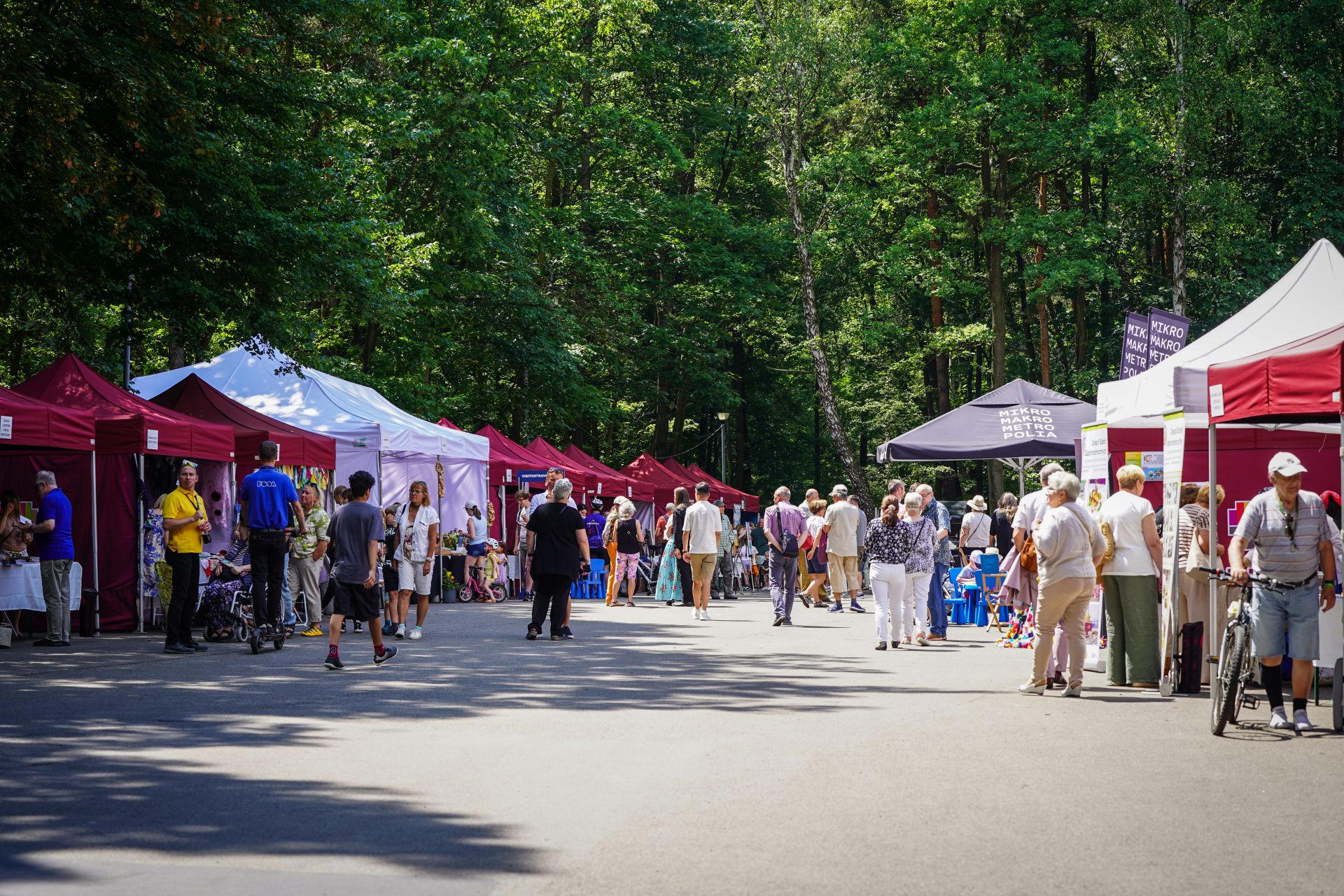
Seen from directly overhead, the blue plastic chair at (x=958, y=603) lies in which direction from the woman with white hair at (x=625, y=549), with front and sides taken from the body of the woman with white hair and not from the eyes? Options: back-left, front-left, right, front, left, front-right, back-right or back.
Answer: back-right

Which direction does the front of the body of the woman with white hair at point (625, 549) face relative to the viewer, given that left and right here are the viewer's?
facing away from the viewer

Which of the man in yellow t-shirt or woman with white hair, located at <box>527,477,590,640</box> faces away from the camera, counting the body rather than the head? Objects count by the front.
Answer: the woman with white hair

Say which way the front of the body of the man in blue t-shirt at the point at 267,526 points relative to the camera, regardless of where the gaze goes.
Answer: away from the camera

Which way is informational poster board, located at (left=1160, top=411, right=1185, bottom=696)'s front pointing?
to the viewer's left

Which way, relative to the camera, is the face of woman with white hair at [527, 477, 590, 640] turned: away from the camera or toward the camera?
away from the camera

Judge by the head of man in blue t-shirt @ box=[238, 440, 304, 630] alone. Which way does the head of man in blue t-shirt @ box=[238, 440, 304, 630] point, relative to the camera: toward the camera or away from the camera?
away from the camera

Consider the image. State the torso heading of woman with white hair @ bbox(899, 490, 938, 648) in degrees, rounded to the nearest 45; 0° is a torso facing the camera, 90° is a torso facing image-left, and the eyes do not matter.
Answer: approximately 180°

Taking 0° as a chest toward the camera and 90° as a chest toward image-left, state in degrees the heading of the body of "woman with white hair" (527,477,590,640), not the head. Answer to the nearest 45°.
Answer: approximately 180°

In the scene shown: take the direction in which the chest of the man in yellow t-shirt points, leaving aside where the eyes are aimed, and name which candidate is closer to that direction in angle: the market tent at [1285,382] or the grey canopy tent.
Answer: the market tent
